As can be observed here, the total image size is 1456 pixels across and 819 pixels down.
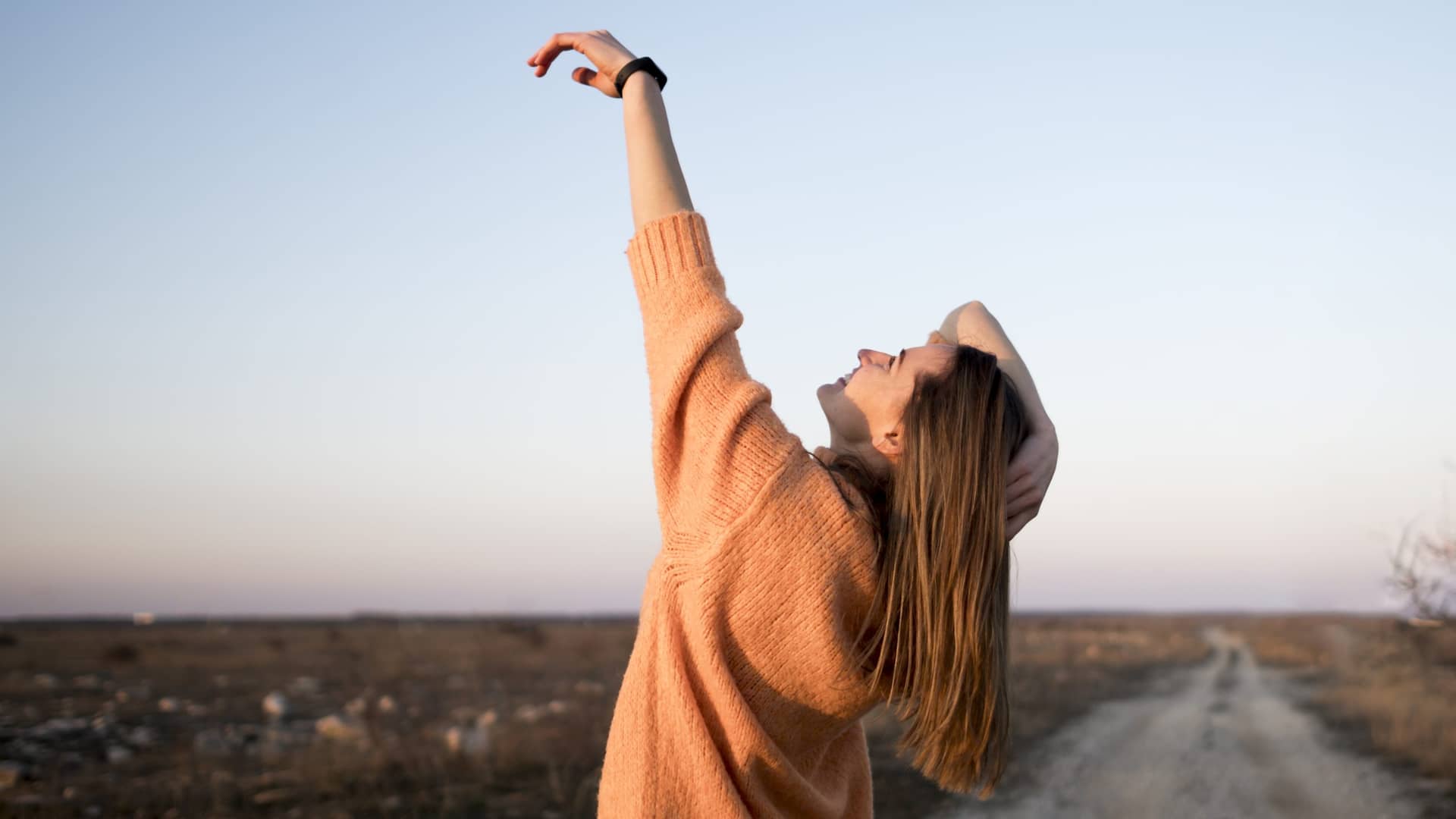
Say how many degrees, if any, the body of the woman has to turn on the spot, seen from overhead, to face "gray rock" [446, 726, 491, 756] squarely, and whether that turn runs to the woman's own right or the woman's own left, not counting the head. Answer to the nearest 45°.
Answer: approximately 45° to the woman's own right

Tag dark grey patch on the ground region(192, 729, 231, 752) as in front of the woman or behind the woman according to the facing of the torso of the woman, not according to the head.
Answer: in front

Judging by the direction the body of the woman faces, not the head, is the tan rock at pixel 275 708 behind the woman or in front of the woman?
in front

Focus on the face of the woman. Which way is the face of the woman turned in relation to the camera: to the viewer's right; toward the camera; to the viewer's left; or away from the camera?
to the viewer's left

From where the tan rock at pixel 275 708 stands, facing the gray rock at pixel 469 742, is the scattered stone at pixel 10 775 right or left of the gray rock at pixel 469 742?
right

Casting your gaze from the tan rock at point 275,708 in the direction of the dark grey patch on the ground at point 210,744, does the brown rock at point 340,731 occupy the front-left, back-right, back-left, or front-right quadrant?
front-left

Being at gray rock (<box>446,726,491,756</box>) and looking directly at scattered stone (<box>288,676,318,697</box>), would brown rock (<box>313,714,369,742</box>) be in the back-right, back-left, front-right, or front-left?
front-left

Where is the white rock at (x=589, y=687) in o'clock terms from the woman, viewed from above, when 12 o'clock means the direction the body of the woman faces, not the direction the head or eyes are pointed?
The white rock is roughly at 1 o'clock from the woman.

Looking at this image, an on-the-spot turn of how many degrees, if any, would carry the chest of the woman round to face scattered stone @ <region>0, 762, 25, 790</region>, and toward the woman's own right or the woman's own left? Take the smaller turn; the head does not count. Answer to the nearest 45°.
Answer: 0° — they already face it

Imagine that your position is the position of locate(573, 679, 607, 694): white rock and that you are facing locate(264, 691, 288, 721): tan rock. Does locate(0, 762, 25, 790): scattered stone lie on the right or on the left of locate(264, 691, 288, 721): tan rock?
left

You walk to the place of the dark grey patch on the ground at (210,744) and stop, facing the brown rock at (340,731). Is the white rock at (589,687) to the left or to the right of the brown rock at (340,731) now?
left

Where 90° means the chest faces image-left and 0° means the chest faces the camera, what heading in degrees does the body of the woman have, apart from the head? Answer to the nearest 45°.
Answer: approximately 135°
